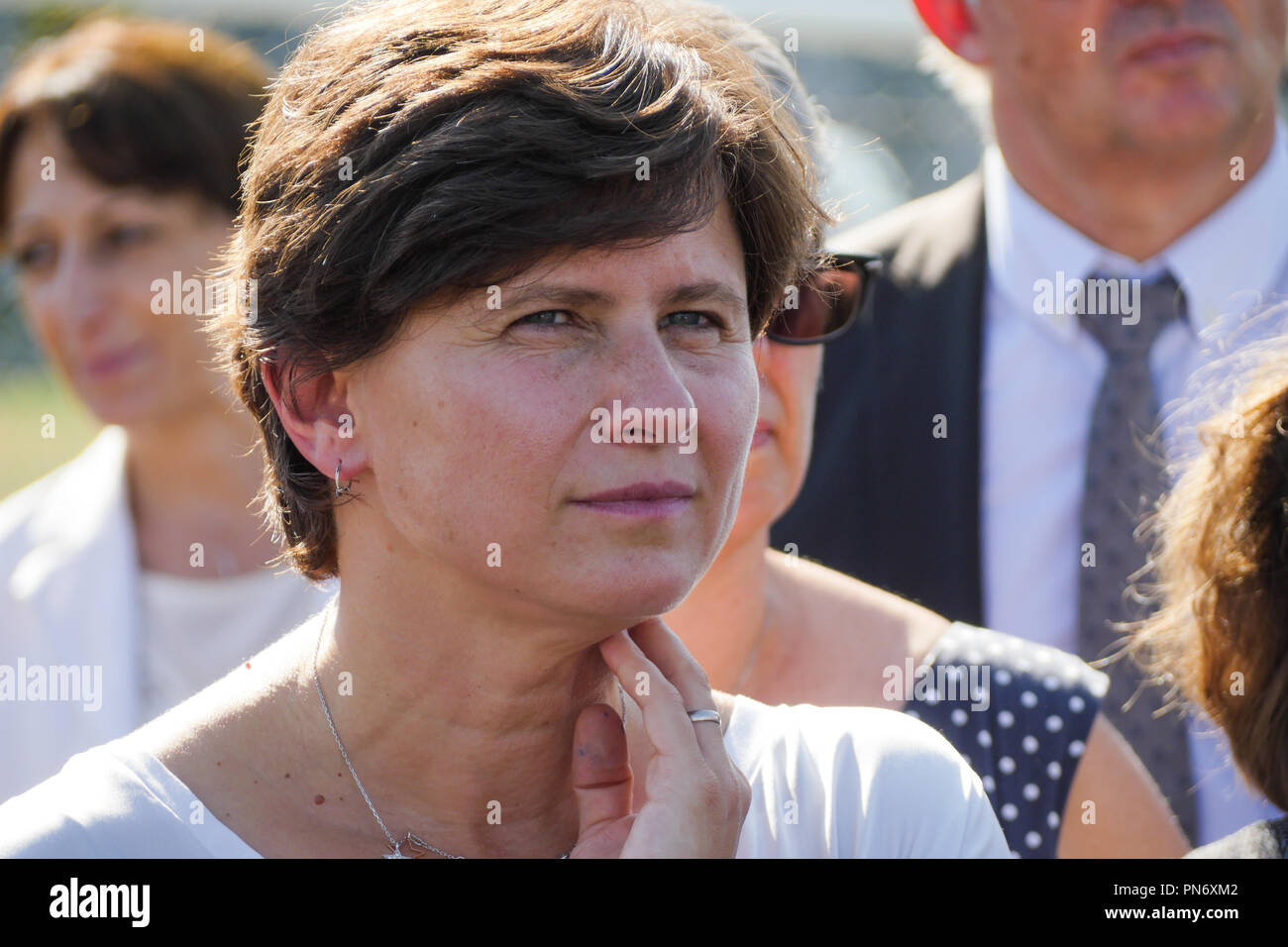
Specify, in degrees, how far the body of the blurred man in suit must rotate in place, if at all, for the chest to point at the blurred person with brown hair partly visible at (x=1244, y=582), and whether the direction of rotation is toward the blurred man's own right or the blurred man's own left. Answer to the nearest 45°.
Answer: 0° — they already face them

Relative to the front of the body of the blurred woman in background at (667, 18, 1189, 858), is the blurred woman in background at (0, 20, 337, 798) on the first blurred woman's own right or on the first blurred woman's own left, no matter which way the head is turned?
on the first blurred woman's own right

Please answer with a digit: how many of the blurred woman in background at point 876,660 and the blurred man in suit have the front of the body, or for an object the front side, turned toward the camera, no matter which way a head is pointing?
2

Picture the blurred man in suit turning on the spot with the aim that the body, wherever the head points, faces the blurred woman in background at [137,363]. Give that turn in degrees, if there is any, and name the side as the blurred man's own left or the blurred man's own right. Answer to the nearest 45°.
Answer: approximately 90° to the blurred man's own right

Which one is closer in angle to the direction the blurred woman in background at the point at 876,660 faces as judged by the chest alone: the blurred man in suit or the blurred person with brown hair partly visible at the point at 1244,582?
the blurred person with brown hair partly visible

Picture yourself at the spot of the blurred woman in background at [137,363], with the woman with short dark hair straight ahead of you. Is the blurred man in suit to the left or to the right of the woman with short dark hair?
left

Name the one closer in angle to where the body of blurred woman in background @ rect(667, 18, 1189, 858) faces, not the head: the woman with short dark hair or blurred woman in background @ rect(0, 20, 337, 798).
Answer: the woman with short dark hair

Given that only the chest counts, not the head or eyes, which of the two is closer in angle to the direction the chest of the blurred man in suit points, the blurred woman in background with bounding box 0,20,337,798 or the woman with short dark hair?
the woman with short dark hair

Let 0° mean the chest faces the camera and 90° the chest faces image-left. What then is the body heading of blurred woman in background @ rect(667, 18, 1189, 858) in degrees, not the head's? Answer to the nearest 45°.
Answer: approximately 0°
